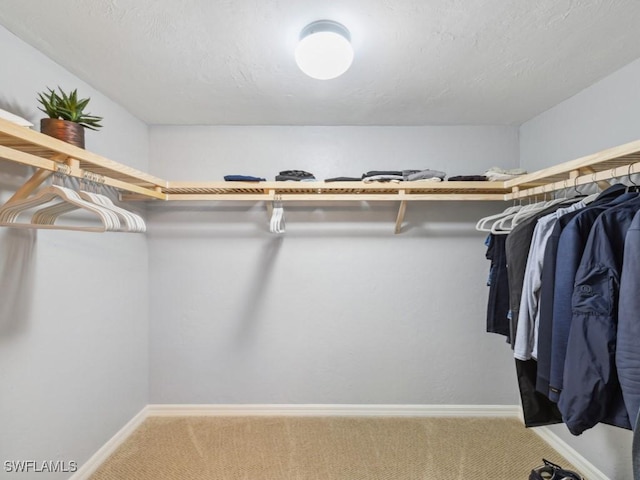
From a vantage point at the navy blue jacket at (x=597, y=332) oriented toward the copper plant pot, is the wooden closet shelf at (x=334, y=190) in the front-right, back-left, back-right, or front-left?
front-right

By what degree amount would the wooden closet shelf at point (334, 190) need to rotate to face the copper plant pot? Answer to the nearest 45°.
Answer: approximately 45° to its right

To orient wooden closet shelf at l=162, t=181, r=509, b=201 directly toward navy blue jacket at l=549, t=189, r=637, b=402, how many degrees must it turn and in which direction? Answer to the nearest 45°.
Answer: approximately 45° to its left

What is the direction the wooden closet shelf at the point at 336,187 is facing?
toward the camera
